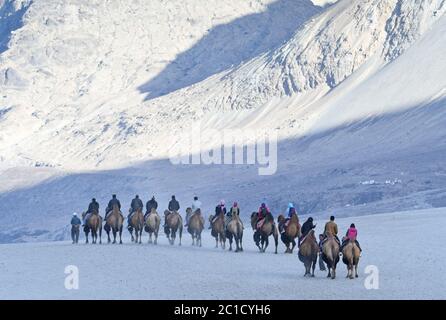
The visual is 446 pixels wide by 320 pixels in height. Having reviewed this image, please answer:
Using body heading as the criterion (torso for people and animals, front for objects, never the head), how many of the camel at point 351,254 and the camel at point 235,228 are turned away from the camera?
2

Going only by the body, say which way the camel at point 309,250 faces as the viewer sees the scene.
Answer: away from the camera

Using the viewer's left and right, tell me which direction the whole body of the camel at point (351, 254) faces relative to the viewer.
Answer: facing away from the viewer

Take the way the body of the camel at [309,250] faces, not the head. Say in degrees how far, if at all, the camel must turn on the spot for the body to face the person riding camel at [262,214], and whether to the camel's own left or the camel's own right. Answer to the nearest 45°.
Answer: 0° — it already faces them

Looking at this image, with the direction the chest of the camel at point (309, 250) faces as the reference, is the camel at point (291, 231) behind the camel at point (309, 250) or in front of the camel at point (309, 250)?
in front

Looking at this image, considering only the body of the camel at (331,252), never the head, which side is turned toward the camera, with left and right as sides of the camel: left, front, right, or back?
back

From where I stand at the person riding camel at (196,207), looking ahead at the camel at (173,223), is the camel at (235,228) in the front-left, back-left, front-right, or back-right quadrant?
back-left

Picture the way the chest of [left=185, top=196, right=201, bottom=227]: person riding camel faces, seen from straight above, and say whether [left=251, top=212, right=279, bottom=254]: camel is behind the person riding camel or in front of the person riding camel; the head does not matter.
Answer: behind

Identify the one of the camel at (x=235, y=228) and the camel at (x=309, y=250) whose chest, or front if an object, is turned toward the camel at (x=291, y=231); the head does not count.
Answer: the camel at (x=309, y=250)

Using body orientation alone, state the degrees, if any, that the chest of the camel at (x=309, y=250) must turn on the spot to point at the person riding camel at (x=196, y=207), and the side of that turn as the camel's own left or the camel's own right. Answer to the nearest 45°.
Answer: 0° — it already faces them

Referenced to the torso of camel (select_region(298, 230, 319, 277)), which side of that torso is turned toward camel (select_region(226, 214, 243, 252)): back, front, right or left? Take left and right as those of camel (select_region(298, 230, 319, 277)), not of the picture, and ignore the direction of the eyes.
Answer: front

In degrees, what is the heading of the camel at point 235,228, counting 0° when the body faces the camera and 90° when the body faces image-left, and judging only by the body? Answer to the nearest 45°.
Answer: approximately 180°

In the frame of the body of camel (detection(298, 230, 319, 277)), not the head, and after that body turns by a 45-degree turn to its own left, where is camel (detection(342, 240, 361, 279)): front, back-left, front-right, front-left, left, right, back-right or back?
back

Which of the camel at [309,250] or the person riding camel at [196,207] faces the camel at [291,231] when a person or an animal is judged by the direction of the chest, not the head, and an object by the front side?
the camel at [309,250]
